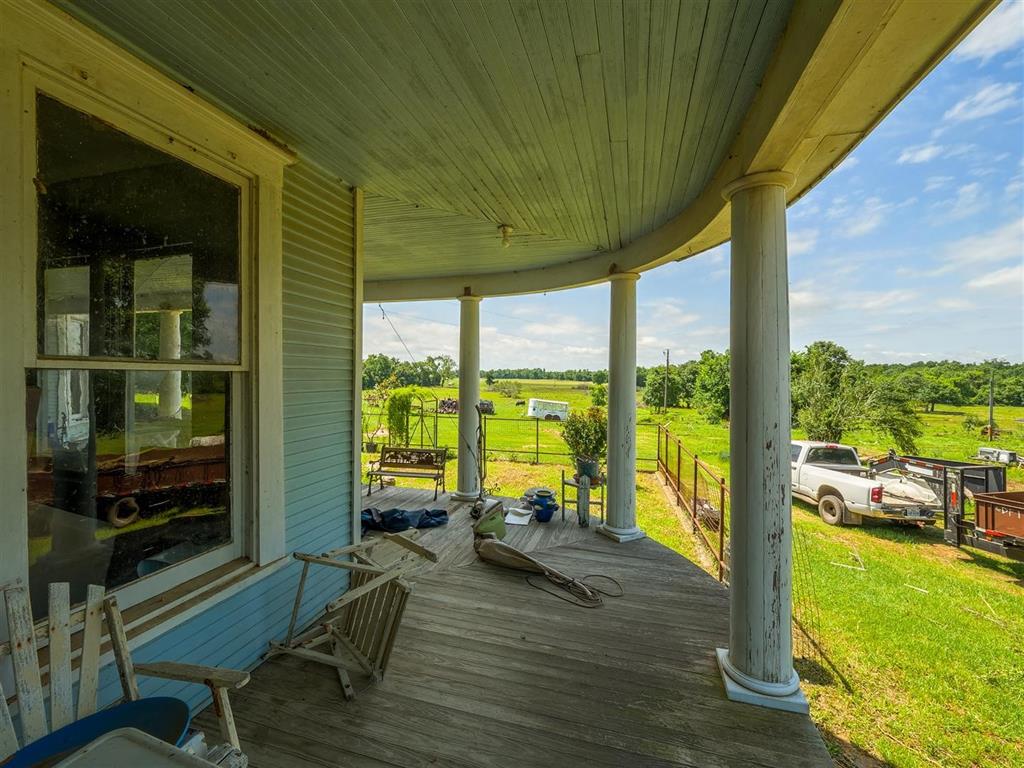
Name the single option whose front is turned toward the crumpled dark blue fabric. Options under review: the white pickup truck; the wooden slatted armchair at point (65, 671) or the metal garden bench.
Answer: the metal garden bench

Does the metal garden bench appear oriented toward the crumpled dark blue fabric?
yes

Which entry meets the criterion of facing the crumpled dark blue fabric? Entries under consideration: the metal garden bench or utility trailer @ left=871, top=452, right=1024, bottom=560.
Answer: the metal garden bench

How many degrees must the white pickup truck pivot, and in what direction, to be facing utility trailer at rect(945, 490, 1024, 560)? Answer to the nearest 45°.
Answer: approximately 180°

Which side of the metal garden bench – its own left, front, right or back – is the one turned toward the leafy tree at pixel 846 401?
left

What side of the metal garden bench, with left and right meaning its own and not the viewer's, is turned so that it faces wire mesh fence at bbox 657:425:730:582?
left

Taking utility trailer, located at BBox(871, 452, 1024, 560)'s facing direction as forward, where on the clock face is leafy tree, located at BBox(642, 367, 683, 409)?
The leafy tree is roughly at 12 o'clock from the utility trailer.

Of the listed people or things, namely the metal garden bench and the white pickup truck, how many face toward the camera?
1

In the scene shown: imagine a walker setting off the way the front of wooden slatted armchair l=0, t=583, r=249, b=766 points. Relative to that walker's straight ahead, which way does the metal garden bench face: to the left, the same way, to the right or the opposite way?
to the right

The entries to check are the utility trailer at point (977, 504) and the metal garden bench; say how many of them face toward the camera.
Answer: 1
